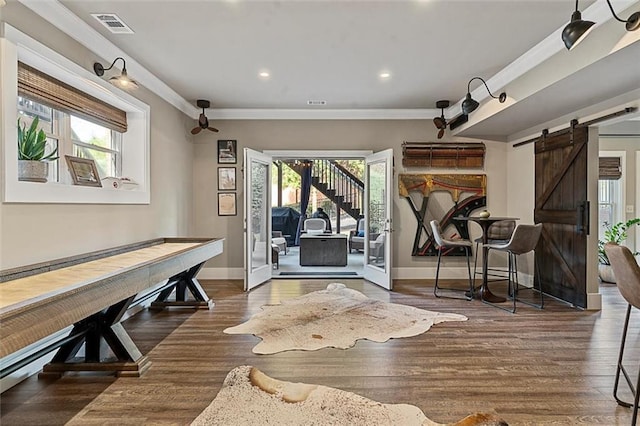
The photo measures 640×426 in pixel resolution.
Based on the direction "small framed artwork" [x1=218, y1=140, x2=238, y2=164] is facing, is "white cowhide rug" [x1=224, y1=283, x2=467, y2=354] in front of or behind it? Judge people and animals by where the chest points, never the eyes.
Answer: in front

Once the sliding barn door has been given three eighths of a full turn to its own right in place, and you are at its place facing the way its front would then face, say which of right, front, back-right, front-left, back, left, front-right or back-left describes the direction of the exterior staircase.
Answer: front-left

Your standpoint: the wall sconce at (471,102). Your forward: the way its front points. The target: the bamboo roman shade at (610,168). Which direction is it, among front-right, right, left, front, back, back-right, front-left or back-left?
back

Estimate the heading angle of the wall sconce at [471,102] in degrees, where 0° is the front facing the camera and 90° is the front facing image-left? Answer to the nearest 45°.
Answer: approximately 45°

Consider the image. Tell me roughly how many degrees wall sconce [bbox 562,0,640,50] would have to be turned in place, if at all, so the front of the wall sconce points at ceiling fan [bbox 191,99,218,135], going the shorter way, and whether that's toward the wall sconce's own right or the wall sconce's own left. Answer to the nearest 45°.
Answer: approximately 45° to the wall sconce's own right

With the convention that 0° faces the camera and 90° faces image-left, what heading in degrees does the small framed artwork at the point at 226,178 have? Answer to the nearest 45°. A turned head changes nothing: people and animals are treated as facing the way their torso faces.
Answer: approximately 0°

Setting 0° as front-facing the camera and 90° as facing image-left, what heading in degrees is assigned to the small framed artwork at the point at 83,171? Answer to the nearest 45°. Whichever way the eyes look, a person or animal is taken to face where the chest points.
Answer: approximately 315°

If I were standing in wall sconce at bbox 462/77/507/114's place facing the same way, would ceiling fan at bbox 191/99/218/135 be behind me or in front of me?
in front

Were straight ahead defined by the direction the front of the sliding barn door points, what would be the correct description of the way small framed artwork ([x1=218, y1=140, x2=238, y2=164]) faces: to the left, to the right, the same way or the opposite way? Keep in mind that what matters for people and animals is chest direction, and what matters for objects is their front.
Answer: to the left

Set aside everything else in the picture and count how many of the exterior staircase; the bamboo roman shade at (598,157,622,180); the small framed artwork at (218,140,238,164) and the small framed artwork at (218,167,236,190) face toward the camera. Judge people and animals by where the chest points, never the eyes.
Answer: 3

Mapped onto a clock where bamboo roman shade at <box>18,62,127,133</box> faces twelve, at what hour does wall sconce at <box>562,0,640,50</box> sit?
The wall sconce is roughly at 12 o'clock from the bamboo roman shade.

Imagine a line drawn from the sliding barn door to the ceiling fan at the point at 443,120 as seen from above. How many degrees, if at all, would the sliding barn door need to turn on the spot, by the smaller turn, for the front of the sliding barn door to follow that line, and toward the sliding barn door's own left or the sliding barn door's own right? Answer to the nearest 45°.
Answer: approximately 45° to the sliding barn door's own right
